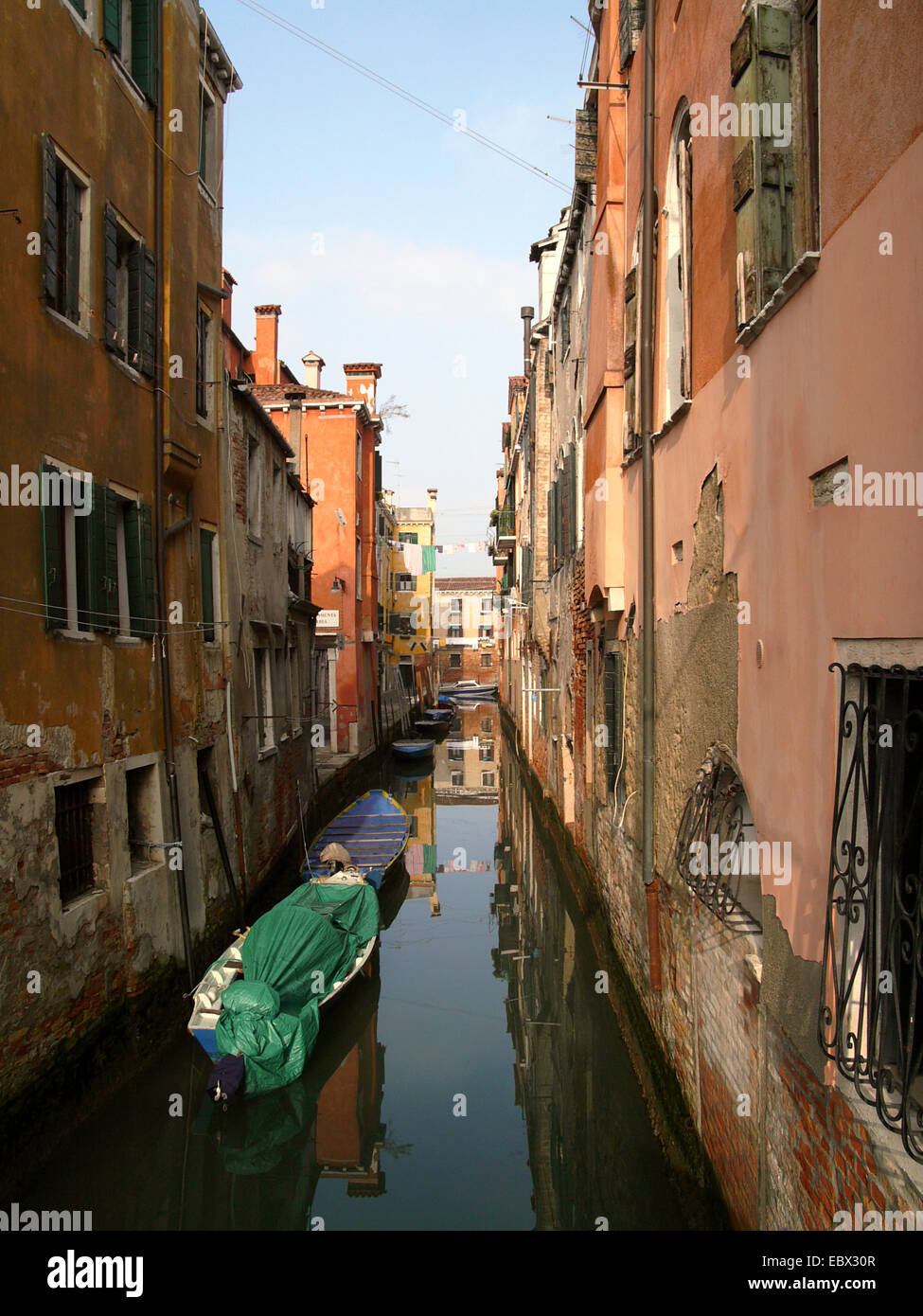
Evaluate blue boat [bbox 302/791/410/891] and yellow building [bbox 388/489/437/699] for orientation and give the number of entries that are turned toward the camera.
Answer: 1

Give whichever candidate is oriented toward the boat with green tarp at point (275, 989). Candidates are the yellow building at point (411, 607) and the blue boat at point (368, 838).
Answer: the yellow building

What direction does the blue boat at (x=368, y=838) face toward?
away from the camera

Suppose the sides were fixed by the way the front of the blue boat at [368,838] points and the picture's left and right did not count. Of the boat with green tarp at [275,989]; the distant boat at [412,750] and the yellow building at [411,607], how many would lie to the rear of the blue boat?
1

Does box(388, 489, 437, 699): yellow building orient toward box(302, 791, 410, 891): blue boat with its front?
yes

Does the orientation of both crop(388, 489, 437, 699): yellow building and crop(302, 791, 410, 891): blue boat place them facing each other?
yes

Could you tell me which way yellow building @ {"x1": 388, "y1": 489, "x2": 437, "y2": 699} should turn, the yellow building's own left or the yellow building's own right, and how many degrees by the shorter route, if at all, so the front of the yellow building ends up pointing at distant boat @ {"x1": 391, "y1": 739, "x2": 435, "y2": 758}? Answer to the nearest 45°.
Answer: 0° — it already faces it

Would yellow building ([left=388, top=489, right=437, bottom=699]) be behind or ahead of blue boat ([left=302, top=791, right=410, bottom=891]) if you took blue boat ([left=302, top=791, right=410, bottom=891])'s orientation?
ahead

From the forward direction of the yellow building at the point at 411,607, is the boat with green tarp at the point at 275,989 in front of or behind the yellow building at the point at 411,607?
in front

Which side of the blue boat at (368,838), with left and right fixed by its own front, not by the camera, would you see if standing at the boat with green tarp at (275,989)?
back

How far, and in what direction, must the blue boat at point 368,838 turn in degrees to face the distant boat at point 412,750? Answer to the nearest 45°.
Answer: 0° — it already faces it

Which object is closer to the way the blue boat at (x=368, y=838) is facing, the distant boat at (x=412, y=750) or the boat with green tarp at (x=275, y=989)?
the distant boat

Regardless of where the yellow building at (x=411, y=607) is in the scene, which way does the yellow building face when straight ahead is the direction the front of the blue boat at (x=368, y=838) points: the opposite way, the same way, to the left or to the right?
the opposite way
